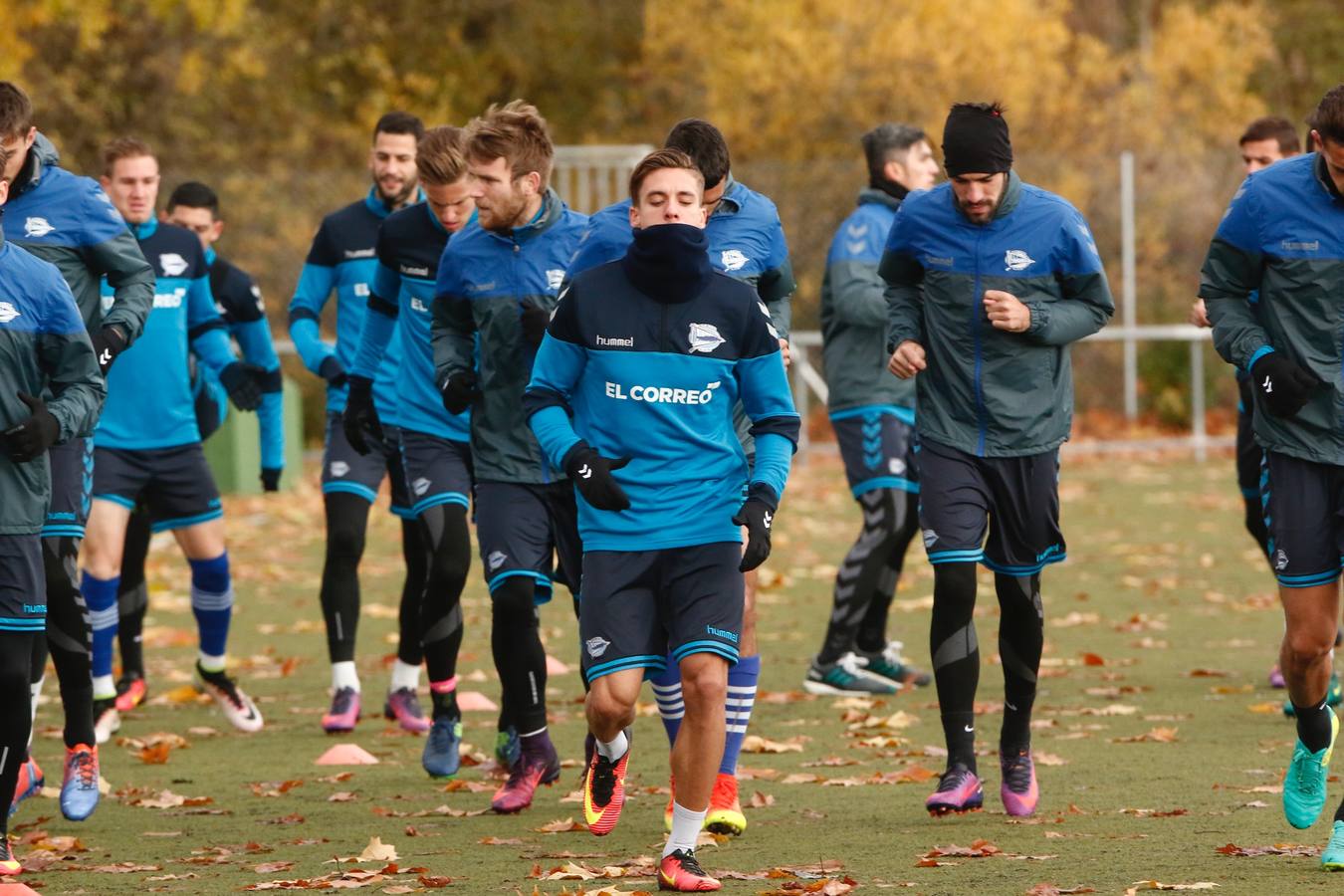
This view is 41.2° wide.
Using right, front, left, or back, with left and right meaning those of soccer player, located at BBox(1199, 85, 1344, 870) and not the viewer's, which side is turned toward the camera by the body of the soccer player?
front

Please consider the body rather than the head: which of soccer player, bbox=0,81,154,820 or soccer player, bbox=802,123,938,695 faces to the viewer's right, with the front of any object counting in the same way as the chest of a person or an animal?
soccer player, bbox=802,123,938,695

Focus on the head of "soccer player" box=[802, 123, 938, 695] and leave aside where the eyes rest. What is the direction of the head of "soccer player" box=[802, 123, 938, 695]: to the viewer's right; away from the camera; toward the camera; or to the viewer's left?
to the viewer's right

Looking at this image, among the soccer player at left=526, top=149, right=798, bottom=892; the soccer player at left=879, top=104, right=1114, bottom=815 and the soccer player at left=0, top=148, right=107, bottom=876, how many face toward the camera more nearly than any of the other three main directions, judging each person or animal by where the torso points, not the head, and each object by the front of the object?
3

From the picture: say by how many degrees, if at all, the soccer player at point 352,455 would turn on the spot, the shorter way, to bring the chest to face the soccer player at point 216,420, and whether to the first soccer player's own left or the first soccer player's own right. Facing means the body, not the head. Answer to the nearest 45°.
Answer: approximately 135° to the first soccer player's own right

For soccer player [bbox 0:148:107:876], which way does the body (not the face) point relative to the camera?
toward the camera

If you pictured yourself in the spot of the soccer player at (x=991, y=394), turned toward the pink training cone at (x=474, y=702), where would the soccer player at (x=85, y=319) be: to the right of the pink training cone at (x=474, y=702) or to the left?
left

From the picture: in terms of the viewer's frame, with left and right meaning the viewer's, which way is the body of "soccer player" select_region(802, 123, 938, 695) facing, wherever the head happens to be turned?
facing to the right of the viewer

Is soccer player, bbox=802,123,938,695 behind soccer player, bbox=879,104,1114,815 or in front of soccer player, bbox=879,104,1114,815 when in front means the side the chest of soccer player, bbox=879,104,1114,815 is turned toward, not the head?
behind

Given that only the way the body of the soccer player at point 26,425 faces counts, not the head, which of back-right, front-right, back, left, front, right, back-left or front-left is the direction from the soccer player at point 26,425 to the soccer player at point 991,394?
left

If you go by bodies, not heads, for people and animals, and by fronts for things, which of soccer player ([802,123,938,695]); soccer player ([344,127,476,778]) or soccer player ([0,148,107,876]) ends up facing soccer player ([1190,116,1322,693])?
soccer player ([802,123,938,695])

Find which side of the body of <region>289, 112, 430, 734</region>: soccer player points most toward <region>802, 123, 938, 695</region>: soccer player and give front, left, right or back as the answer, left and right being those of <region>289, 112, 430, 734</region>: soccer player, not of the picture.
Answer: left
